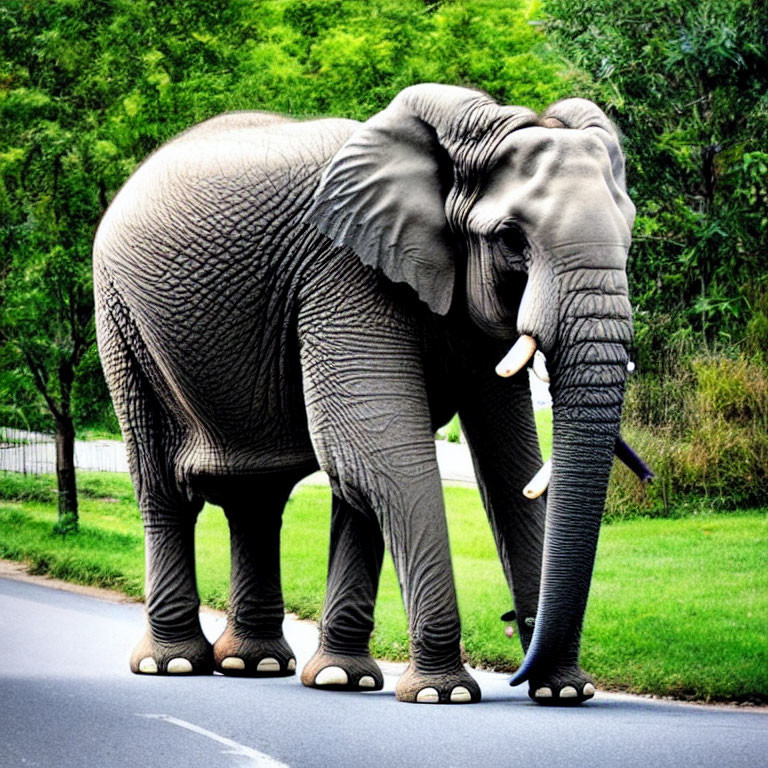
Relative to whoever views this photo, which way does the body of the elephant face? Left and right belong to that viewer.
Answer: facing the viewer and to the right of the viewer

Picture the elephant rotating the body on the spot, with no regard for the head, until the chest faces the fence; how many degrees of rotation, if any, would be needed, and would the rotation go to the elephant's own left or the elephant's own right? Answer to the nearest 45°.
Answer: approximately 135° to the elephant's own left
